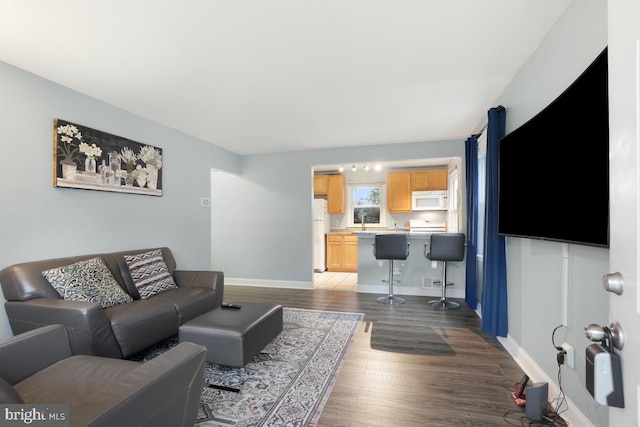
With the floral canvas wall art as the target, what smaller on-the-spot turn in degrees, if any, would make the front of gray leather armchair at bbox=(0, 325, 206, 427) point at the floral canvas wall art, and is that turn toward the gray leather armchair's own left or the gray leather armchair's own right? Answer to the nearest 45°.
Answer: approximately 45° to the gray leather armchair's own left

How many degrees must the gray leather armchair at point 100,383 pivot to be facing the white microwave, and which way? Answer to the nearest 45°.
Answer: approximately 45° to its right

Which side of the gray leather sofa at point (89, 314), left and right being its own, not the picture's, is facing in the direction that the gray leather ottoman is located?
front

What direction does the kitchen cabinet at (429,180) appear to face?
toward the camera

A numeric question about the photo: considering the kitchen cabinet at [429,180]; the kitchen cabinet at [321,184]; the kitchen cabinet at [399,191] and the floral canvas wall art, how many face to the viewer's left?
0

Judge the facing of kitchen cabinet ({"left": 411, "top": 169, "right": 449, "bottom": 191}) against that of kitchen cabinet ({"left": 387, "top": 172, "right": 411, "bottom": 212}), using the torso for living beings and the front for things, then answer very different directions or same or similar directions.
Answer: same or similar directions

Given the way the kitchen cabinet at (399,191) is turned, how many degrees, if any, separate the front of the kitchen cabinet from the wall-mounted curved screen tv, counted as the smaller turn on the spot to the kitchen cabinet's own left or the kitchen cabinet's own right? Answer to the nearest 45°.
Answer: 0° — it already faces it

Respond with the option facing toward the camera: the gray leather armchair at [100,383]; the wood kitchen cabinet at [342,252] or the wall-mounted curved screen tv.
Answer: the wood kitchen cabinet

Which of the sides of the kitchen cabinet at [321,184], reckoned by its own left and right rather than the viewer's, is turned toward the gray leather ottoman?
front

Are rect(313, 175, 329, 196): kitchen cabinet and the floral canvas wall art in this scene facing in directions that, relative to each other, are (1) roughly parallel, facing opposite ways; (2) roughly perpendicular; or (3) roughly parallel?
roughly perpendicular

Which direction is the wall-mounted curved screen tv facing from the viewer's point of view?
to the viewer's left

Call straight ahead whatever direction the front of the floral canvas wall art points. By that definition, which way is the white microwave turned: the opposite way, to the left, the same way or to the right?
to the right

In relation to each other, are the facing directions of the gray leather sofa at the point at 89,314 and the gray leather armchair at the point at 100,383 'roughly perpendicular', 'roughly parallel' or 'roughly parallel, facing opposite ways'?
roughly perpendicular

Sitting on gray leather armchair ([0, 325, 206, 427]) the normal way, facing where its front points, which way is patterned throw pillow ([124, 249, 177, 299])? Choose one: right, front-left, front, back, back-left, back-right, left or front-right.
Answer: front-left

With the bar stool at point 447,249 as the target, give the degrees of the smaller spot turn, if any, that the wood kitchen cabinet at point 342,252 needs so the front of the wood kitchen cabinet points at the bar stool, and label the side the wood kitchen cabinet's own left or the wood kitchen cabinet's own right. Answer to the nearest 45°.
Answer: approximately 45° to the wood kitchen cabinet's own left

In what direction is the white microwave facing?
toward the camera
